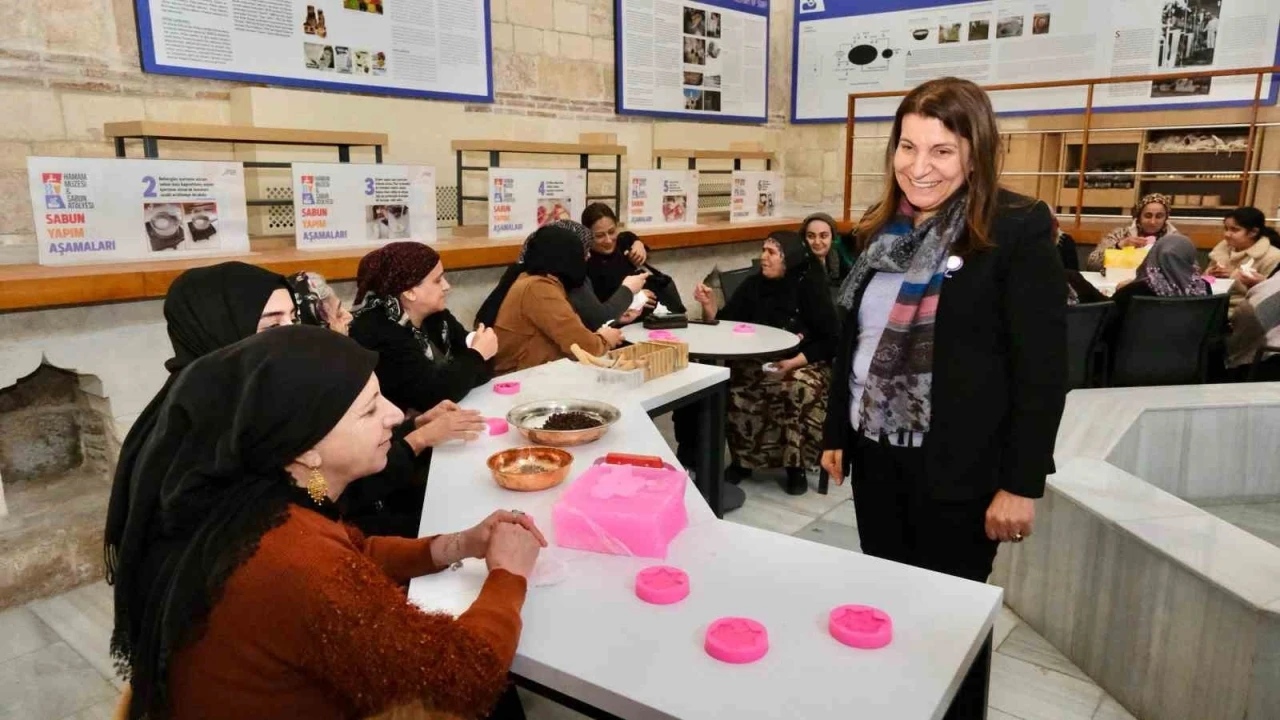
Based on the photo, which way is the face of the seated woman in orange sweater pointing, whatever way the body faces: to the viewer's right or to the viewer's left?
to the viewer's right

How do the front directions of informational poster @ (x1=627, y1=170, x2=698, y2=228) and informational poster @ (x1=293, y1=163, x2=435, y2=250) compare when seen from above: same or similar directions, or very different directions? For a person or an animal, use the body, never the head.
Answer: same or similar directions

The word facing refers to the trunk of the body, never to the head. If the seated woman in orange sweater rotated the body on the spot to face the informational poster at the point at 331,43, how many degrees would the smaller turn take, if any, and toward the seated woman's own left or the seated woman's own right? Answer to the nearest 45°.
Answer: approximately 90° to the seated woman's own left

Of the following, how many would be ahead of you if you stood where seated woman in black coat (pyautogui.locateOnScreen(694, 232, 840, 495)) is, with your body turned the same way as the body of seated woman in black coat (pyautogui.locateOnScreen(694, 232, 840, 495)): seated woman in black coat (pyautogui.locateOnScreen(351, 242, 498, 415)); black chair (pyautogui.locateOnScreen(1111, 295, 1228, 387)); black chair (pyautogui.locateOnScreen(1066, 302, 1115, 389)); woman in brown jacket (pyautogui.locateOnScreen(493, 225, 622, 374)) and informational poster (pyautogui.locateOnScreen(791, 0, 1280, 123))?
2

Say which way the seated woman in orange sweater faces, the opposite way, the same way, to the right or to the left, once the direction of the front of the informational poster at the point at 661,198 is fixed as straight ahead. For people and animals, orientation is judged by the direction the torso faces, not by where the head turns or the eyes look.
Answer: to the left

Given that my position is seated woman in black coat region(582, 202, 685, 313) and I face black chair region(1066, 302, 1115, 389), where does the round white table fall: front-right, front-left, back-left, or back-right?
front-right

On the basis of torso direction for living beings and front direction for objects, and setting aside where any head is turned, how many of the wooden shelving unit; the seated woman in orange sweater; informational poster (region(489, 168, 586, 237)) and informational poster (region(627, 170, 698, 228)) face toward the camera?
3

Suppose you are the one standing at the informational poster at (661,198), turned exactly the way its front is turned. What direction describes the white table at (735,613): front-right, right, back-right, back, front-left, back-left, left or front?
front

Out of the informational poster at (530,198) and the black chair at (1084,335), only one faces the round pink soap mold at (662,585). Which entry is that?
the informational poster

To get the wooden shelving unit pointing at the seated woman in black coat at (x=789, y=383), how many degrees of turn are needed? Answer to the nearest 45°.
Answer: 0° — it already faces them

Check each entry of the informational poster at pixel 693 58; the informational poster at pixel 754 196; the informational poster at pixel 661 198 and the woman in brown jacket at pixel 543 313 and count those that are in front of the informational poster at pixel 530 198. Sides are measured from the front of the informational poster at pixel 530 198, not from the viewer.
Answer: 1

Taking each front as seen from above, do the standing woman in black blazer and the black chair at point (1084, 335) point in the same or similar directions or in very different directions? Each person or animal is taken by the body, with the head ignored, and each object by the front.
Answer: very different directions

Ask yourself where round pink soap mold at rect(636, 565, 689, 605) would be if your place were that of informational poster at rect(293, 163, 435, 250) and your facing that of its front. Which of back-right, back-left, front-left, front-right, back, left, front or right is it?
front

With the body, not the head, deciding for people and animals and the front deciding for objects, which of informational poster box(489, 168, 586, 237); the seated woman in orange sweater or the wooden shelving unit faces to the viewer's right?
the seated woman in orange sweater

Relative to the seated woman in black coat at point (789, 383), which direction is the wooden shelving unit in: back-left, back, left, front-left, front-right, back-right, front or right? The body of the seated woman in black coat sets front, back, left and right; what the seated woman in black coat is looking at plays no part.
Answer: back

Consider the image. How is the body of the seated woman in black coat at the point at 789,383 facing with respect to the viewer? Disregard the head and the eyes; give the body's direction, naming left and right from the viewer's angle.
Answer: facing the viewer and to the left of the viewer

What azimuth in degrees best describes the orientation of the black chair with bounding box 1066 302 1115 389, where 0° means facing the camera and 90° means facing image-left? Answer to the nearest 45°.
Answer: approximately 225°

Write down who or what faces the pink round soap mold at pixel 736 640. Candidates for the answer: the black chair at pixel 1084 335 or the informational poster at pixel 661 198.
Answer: the informational poster

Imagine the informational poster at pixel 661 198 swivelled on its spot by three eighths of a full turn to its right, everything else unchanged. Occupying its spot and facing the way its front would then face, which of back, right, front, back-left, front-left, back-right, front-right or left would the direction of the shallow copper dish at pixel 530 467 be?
back-left

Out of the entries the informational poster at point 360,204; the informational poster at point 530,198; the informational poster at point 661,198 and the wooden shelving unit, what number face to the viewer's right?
0

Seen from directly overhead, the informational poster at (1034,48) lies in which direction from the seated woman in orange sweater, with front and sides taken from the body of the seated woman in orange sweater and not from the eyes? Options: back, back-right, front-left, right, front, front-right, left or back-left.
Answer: front-left

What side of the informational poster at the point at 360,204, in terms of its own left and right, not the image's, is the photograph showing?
front

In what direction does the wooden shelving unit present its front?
toward the camera
